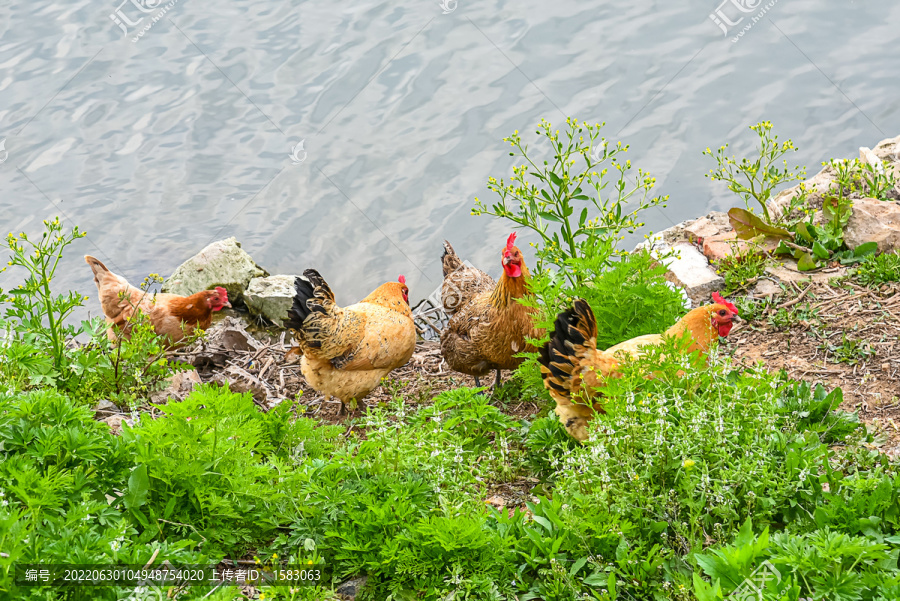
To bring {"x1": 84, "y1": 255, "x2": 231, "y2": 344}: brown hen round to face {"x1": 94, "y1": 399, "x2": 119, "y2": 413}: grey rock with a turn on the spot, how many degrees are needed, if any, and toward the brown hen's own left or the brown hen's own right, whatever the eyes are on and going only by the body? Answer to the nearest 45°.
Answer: approximately 90° to the brown hen's own right

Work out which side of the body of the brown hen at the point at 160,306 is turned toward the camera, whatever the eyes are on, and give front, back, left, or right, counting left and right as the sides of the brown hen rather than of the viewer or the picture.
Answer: right

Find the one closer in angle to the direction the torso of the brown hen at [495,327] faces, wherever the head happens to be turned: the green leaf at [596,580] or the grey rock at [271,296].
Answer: the green leaf

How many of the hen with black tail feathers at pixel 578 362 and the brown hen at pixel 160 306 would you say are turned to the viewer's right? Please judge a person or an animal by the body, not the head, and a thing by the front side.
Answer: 2

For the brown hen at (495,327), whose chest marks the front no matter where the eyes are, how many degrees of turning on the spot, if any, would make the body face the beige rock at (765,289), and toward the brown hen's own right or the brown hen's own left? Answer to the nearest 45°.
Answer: approximately 45° to the brown hen's own left

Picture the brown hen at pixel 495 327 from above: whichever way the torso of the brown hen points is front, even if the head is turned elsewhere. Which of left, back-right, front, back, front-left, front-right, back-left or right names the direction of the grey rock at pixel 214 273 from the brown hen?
back

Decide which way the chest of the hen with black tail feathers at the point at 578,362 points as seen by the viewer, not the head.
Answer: to the viewer's right

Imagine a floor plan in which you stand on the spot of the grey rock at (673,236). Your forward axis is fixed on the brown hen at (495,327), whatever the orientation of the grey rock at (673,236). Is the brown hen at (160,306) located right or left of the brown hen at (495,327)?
right

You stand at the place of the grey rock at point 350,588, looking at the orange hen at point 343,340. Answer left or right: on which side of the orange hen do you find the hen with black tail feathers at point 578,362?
right

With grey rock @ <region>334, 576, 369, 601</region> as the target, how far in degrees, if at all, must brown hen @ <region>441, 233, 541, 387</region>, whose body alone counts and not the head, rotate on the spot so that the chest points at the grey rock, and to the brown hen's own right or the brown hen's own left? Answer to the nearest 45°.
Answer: approximately 45° to the brown hen's own right
